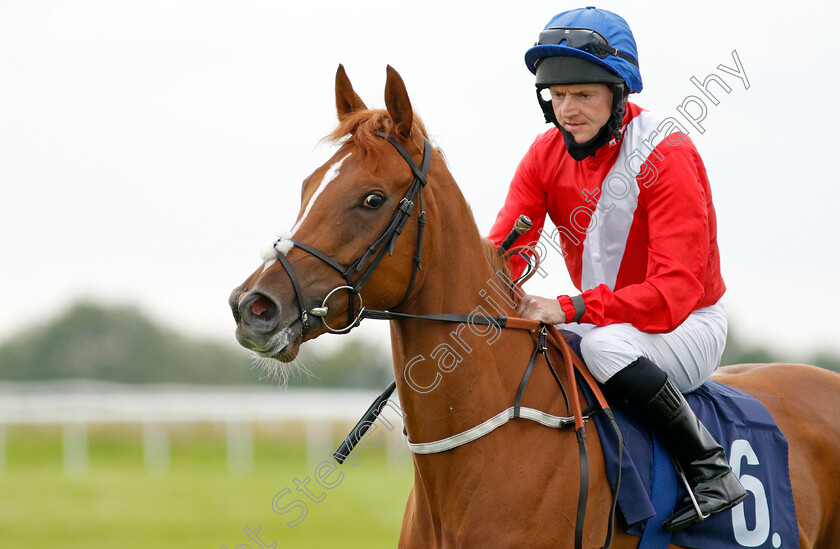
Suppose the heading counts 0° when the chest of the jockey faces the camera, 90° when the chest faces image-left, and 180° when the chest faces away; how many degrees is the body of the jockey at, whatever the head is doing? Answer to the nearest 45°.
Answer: approximately 45°

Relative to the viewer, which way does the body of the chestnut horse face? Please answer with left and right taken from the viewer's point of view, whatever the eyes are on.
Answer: facing the viewer and to the left of the viewer
